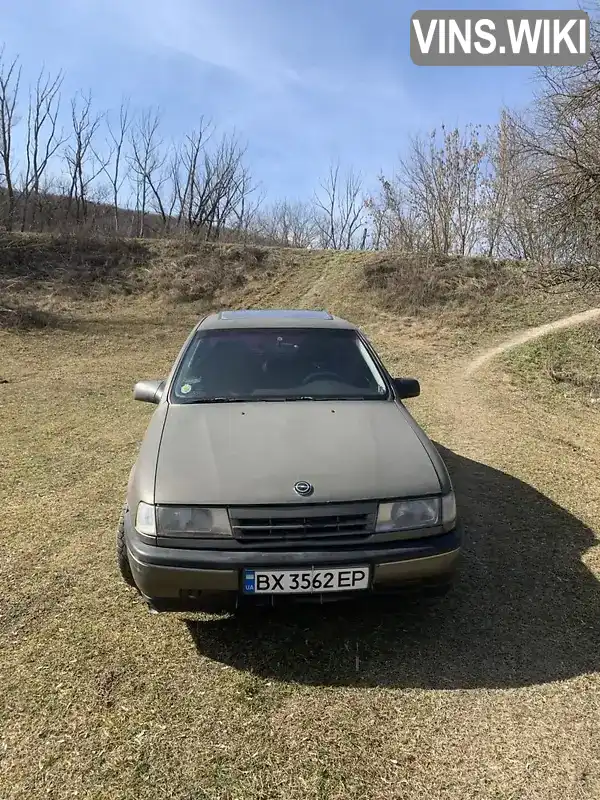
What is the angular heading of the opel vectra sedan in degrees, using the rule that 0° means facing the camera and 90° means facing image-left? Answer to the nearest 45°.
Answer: approximately 0°
